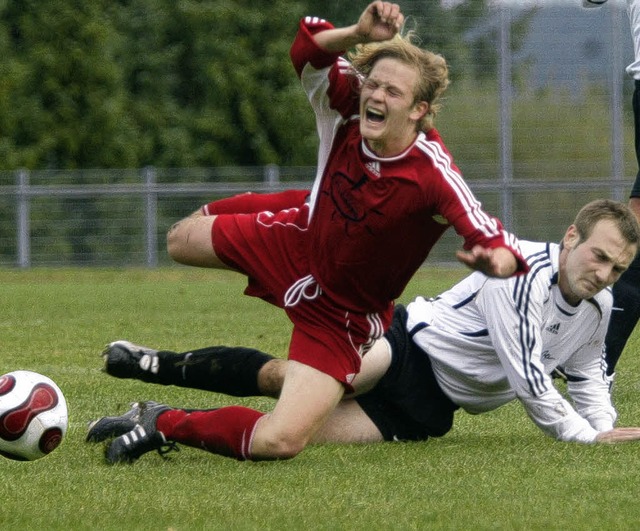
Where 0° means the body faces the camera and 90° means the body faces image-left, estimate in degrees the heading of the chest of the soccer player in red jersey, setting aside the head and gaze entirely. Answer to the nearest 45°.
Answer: approximately 45°

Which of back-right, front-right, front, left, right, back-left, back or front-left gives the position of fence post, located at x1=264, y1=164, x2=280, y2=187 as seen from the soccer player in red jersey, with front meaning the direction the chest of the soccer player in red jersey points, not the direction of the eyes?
back-right

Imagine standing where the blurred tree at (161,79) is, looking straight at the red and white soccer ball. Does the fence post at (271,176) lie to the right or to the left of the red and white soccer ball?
left

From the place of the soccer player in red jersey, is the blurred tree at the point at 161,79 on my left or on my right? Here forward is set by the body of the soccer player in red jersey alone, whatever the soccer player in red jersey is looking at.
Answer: on my right

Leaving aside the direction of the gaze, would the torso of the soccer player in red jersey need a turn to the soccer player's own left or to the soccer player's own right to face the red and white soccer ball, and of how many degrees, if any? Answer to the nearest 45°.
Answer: approximately 45° to the soccer player's own right

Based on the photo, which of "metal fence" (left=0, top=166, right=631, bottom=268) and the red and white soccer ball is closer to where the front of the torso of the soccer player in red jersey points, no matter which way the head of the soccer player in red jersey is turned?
the red and white soccer ball

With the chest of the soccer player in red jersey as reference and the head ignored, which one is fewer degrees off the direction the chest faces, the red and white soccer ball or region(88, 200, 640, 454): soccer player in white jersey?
the red and white soccer ball

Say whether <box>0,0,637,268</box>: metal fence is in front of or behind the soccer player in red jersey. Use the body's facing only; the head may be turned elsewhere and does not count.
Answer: behind

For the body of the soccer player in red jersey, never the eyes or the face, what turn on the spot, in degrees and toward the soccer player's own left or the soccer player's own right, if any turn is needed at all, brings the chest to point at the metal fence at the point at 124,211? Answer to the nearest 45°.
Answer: approximately 135° to the soccer player's own right
